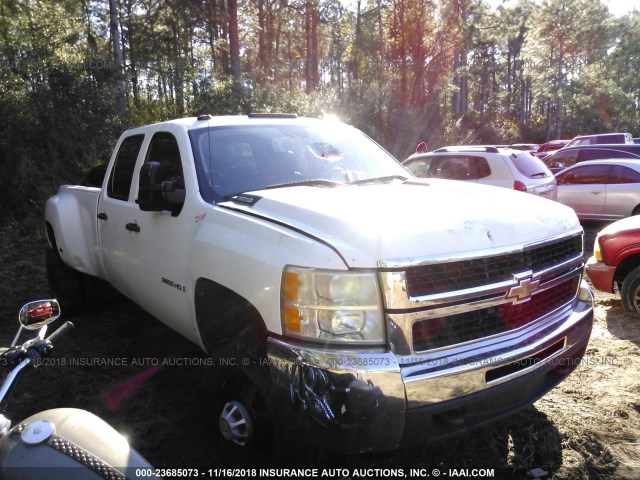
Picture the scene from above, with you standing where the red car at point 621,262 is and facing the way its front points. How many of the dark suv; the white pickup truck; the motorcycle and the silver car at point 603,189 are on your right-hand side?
2

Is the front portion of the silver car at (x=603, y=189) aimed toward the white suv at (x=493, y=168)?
no

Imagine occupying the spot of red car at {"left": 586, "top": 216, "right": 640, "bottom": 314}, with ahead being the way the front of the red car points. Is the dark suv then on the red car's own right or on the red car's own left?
on the red car's own right

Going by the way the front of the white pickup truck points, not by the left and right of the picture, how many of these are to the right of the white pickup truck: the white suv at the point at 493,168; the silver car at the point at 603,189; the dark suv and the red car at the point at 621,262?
0

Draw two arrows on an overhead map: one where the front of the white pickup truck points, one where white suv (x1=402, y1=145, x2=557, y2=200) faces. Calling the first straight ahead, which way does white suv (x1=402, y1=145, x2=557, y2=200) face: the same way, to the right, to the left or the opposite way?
the opposite way

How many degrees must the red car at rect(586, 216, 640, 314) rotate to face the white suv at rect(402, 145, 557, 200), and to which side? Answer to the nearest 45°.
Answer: approximately 45° to its right

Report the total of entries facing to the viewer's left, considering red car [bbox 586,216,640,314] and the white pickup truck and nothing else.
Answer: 1

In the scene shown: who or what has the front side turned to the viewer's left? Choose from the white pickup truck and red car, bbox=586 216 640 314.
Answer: the red car

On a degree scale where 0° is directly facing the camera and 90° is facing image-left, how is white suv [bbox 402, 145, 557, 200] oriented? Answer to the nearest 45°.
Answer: approximately 135°

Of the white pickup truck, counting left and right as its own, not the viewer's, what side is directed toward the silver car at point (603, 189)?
left

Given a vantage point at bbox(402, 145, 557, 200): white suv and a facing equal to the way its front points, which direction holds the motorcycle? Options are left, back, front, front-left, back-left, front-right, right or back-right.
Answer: back-left

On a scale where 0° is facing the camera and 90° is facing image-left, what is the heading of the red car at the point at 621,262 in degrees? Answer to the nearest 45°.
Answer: approximately 90°
